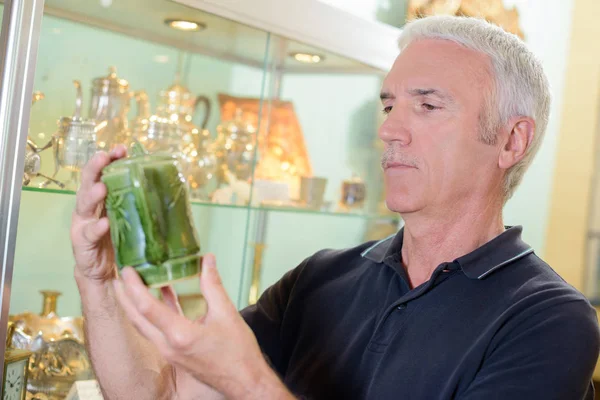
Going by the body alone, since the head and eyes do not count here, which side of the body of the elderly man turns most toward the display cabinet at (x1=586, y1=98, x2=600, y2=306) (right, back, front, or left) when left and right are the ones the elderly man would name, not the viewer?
back

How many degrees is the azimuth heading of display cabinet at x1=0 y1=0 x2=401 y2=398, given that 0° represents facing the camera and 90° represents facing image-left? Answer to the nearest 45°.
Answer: approximately 315°

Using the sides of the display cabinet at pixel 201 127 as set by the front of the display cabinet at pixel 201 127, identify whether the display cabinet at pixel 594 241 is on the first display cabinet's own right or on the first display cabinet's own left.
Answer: on the first display cabinet's own left

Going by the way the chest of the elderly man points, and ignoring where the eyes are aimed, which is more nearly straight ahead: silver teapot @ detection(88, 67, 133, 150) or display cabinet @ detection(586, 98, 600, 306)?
the silver teapot

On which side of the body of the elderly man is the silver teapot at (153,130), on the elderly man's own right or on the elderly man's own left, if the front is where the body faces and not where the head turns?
on the elderly man's own right
